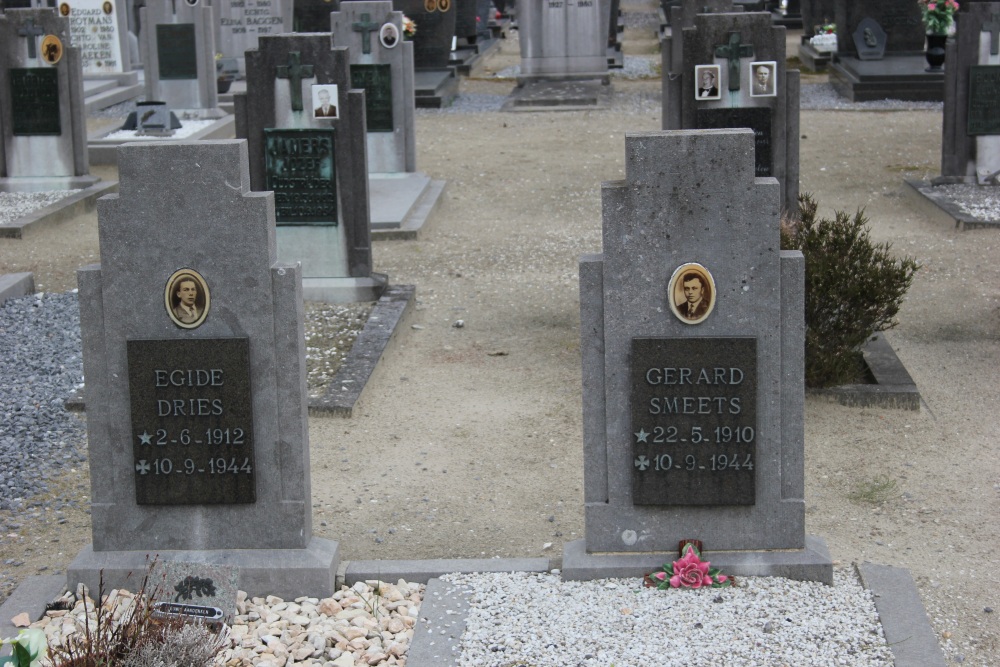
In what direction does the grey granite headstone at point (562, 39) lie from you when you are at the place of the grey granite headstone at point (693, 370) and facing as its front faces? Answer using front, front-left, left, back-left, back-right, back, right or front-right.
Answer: back

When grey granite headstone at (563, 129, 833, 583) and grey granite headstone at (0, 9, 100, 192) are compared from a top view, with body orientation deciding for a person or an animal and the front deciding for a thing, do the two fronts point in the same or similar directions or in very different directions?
same or similar directions

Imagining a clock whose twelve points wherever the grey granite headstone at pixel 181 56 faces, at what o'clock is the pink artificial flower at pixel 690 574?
The pink artificial flower is roughly at 12 o'clock from the grey granite headstone.

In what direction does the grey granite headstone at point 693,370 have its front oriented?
toward the camera

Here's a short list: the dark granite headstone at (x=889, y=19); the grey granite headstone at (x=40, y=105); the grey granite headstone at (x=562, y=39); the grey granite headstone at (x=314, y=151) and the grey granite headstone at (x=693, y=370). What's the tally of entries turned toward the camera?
5

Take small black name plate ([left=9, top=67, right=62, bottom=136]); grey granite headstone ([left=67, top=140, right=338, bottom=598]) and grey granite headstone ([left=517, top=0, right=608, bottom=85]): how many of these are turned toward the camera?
3

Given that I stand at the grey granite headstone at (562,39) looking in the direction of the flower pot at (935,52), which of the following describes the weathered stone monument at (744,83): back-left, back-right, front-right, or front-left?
front-right

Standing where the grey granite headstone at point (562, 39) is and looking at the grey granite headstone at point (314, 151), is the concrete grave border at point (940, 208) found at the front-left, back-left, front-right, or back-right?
front-left

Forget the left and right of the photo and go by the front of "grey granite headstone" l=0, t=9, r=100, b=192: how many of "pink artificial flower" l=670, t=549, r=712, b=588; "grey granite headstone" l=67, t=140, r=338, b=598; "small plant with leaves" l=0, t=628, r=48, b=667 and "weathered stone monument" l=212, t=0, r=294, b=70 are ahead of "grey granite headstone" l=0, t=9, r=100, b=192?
3

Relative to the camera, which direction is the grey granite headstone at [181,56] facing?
toward the camera

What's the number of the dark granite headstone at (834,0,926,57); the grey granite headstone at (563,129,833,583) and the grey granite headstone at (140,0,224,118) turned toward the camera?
3

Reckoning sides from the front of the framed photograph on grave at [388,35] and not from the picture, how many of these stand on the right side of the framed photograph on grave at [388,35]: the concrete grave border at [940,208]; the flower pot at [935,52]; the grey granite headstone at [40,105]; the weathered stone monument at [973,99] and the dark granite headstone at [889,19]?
1

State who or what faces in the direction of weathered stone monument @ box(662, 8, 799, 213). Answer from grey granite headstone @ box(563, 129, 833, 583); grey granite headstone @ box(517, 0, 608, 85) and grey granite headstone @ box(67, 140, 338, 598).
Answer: grey granite headstone @ box(517, 0, 608, 85)
